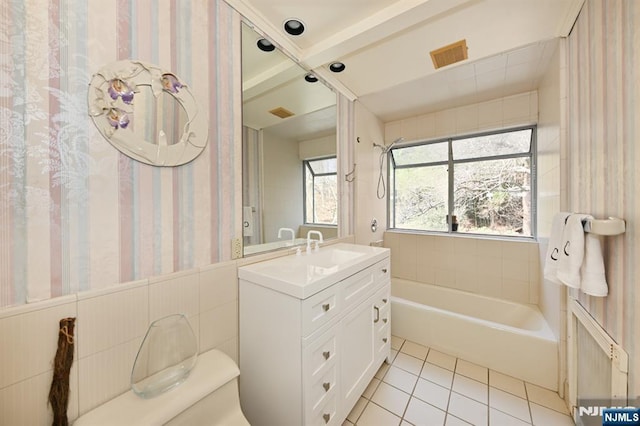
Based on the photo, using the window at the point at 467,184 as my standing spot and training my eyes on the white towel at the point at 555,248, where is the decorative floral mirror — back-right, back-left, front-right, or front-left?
front-right

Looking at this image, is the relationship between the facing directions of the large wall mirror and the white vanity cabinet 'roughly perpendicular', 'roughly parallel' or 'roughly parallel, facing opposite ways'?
roughly parallel

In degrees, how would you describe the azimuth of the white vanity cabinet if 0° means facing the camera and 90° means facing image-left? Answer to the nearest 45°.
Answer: approximately 315°

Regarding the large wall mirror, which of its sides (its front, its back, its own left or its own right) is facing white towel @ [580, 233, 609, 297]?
front

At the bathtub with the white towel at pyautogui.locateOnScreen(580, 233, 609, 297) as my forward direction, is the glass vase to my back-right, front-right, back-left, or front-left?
front-right

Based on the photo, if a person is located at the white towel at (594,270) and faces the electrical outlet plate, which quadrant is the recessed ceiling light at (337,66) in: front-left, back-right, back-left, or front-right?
front-right

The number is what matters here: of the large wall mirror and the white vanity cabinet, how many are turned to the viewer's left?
0

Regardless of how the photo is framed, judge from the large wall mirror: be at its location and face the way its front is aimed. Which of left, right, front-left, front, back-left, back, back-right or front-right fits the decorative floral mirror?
right
